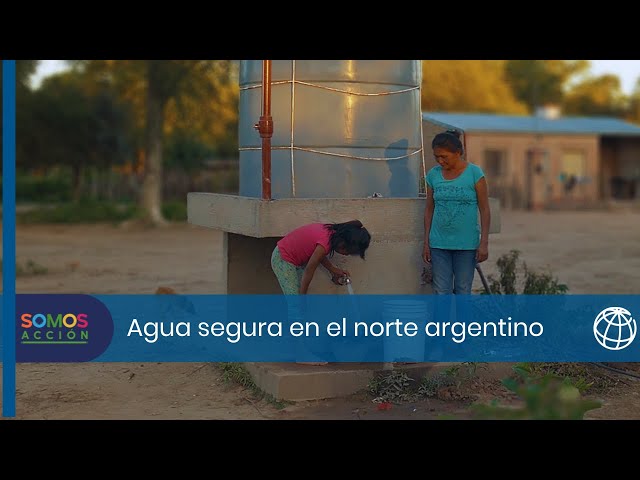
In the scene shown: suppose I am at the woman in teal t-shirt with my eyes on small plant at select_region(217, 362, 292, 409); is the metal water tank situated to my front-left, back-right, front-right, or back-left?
front-right

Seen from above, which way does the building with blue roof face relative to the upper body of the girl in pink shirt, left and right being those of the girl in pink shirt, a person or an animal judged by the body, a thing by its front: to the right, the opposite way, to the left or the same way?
to the right

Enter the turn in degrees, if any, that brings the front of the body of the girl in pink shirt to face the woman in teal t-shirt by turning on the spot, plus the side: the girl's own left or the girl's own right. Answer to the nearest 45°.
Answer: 0° — they already face them

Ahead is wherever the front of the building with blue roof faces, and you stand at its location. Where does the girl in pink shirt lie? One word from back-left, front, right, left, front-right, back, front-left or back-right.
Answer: front

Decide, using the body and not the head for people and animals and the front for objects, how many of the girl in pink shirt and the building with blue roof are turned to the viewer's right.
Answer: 1

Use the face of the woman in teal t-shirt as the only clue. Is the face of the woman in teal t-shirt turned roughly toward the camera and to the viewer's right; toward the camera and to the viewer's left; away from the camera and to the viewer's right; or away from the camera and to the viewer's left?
toward the camera and to the viewer's left

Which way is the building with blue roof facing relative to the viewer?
toward the camera

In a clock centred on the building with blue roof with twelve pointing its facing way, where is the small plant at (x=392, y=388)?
The small plant is roughly at 12 o'clock from the building with blue roof.

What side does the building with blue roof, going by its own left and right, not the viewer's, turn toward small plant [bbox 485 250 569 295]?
front

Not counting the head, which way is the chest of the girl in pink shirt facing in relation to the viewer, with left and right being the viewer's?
facing to the right of the viewer

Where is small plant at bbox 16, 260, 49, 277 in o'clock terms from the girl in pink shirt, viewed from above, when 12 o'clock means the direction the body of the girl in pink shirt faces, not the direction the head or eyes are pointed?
The small plant is roughly at 8 o'clock from the girl in pink shirt.

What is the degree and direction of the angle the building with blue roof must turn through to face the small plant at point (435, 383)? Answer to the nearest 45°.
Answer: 0° — it already faces it

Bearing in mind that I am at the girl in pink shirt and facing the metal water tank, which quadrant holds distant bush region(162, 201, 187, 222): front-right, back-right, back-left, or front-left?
front-left
